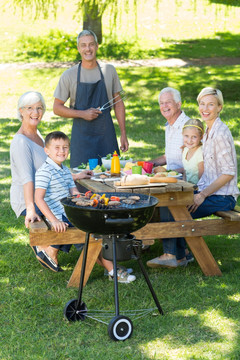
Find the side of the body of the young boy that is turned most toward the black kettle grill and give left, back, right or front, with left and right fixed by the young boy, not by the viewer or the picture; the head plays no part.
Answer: front

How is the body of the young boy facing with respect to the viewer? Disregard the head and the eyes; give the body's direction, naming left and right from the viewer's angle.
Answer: facing the viewer and to the right of the viewer

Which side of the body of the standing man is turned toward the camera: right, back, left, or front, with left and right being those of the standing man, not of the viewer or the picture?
front

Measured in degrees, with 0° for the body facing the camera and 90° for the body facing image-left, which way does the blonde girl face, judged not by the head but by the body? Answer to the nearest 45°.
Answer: approximately 45°

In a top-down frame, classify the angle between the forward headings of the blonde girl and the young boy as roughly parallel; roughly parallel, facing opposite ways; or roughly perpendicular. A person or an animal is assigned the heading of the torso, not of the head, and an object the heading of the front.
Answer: roughly perpendicular

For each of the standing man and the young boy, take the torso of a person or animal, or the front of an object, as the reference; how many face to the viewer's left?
0

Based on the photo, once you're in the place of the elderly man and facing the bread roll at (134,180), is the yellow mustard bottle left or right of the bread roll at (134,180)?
right

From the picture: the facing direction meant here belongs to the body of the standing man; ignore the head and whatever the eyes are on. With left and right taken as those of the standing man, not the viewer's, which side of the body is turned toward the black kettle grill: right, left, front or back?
front

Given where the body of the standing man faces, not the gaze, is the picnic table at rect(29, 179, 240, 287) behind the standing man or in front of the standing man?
in front

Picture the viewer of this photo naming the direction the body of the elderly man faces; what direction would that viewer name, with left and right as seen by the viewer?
facing the viewer and to the left of the viewer

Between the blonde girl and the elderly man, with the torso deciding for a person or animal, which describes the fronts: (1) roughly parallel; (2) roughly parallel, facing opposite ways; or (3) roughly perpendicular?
roughly parallel

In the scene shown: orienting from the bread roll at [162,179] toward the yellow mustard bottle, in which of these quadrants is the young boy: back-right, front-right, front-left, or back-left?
front-left

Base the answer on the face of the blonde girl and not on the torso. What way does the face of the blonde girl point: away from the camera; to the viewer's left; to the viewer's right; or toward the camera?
toward the camera

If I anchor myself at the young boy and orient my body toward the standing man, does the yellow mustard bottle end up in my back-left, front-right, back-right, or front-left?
front-right

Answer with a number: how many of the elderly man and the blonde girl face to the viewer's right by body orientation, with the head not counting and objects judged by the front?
0

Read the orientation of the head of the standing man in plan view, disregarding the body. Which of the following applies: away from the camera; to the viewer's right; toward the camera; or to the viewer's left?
toward the camera

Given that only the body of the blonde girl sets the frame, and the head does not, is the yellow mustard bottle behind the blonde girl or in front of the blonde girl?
in front
